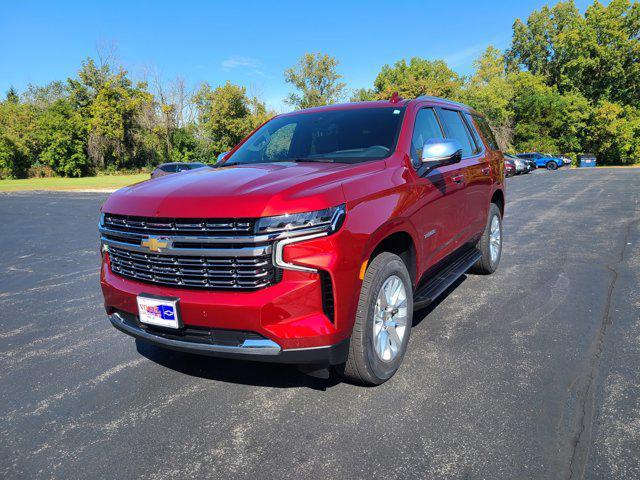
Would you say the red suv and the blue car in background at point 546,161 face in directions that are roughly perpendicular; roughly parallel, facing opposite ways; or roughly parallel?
roughly perpendicular

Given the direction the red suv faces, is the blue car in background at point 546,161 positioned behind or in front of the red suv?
behind

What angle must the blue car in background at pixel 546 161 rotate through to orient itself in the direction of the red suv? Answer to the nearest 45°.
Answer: approximately 90° to its right

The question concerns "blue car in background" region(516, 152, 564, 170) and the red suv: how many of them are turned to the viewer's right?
1

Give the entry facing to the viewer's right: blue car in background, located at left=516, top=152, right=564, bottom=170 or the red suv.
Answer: the blue car in background

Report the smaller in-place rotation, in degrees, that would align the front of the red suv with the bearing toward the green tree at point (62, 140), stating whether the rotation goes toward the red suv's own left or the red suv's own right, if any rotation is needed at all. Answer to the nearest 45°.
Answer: approximately 90° to the red suv's own right

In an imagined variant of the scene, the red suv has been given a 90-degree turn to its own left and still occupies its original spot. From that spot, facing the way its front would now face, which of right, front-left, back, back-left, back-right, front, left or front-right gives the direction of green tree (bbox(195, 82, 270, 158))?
back-left

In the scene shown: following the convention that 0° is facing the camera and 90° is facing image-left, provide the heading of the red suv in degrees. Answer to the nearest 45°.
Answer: approximately 45°

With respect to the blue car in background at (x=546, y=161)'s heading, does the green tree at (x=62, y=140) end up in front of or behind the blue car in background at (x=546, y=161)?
behind
